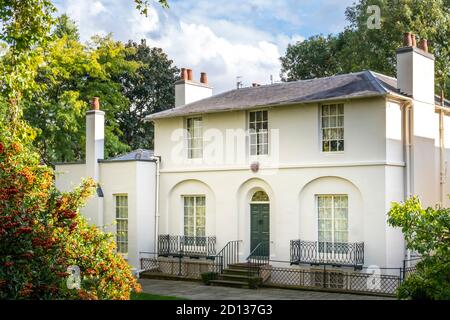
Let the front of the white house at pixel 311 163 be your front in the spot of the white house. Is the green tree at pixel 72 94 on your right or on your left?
on your right

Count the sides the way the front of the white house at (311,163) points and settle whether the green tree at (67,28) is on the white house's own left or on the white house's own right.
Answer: on the white house's own right

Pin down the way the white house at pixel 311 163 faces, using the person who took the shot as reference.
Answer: facing the viewer and to the left of the viewer

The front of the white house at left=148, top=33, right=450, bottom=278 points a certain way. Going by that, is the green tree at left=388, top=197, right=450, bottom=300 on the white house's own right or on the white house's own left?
on the white house's own left

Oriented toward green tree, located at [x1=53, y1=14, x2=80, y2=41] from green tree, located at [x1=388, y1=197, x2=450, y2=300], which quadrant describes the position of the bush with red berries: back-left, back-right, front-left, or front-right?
front-left

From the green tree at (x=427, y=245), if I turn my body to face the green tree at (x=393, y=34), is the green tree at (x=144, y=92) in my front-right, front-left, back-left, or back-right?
front-left

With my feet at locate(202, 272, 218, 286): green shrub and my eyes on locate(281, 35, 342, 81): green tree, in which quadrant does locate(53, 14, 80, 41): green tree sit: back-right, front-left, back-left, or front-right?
front-left

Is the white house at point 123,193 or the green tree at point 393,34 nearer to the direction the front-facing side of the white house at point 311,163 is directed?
the white house

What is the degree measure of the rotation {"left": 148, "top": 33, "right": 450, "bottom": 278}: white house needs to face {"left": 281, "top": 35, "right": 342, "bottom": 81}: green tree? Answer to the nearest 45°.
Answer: approximately 135° to its right
